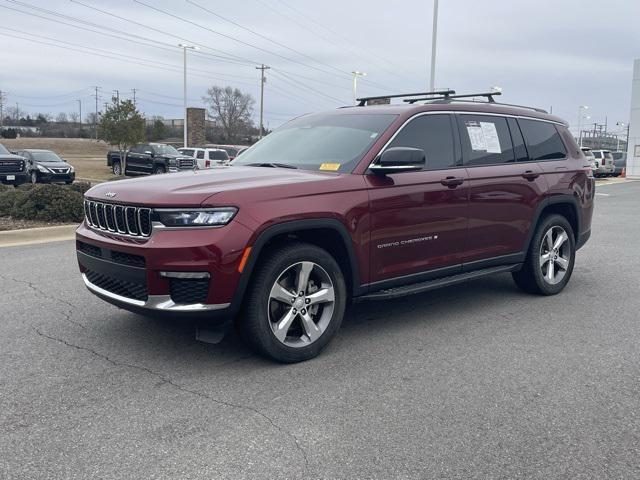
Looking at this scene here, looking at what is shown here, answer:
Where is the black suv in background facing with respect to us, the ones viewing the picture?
facing the viewer and to the right of the viewer

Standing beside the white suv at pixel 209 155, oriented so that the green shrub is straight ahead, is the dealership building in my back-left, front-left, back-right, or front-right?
front-left

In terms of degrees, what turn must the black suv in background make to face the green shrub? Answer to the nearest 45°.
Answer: approximately 45° to its right

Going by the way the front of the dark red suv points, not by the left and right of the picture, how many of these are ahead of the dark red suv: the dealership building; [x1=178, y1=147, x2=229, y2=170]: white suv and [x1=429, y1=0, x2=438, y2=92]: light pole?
0

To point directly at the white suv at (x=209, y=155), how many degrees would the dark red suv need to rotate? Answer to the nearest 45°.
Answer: approximately 135° to its right

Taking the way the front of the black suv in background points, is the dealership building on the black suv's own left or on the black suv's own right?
on the black suv's own left

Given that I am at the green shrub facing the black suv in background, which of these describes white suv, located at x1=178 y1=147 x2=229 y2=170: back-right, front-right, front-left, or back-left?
front-right

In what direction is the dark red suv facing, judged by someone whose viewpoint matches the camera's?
facing the viewer and to the left of the viewer

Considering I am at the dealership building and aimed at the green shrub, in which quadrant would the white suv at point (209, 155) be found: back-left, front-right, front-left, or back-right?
front-right

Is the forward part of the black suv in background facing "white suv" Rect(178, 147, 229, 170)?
no

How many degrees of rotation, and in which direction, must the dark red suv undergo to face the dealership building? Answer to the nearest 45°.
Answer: approximately 180°
